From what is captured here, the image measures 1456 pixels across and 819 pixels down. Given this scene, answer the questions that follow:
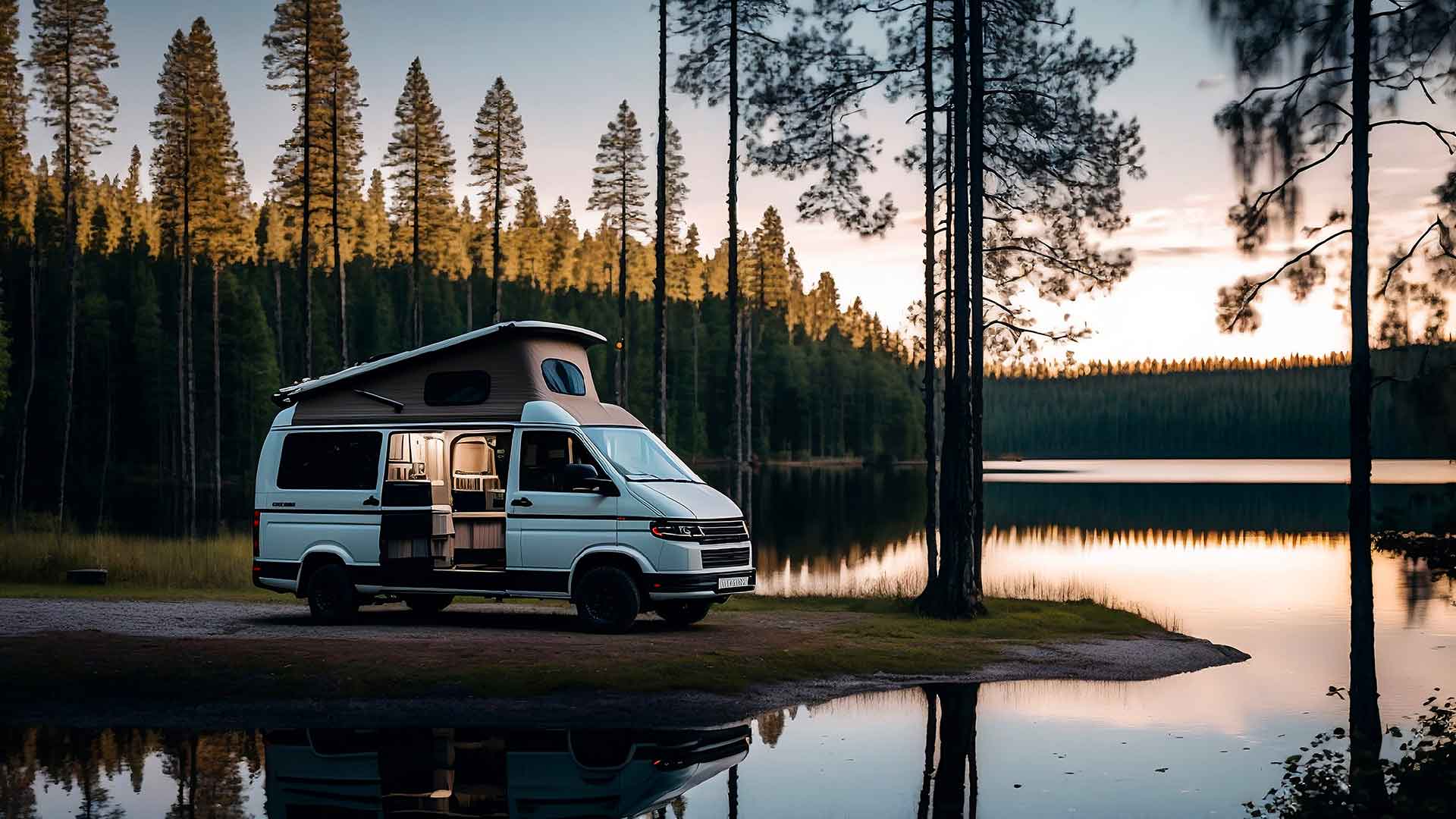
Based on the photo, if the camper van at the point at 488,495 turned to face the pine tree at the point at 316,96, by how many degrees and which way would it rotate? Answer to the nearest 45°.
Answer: approximately 135° to its left

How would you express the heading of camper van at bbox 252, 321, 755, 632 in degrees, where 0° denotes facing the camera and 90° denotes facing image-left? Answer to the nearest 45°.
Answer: approximately 315°

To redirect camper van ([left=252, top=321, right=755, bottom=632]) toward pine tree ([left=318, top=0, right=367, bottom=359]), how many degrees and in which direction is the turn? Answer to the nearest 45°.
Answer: approximately 135° to its left
